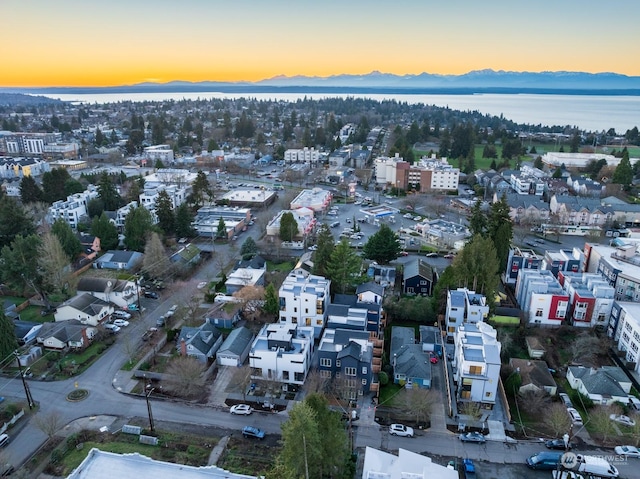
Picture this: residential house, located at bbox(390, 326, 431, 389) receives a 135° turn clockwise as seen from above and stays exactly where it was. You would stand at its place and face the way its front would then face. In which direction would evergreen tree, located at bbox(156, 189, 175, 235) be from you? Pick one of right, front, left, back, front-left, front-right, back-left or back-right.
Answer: front

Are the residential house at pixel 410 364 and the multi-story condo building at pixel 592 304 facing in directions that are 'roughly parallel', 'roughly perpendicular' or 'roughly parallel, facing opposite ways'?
roughly parallel

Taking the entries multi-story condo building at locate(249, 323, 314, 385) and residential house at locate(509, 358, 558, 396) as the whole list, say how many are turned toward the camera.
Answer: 2

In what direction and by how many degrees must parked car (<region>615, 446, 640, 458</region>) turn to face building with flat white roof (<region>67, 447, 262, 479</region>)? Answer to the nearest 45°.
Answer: approximately 45° to its left

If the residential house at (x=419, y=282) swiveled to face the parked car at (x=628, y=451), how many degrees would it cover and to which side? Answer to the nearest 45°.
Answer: approximately 45° to its left

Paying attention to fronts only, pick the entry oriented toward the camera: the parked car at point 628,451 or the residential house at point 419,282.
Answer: the residential house

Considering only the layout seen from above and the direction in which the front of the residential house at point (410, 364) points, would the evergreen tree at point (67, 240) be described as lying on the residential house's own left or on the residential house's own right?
on the residential house's own right

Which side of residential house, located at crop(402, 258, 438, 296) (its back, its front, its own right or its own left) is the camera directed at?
front

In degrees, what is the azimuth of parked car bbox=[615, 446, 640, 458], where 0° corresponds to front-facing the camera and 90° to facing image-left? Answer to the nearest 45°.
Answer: approximately 90°

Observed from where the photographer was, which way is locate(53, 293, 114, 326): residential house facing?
facing the viewer and to the right of the viewer

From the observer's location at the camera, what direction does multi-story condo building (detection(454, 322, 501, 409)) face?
facing the viewer
